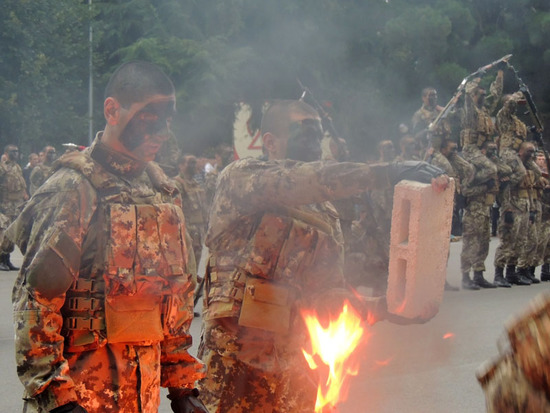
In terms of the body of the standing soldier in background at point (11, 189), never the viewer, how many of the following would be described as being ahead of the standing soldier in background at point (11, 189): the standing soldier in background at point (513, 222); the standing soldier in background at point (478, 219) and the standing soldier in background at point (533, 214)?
3

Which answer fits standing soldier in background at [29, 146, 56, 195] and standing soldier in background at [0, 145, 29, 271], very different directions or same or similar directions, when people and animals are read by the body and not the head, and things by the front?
same or similar directions

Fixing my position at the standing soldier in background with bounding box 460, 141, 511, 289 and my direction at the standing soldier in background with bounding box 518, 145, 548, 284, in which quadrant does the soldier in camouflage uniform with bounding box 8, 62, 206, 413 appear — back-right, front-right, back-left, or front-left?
back-right

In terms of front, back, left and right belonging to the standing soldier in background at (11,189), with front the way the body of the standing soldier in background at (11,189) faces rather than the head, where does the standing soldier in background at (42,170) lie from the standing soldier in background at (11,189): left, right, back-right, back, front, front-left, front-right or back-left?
left

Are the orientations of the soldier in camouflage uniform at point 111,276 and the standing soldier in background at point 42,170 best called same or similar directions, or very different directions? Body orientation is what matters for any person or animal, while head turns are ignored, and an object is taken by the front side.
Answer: same or similar directions

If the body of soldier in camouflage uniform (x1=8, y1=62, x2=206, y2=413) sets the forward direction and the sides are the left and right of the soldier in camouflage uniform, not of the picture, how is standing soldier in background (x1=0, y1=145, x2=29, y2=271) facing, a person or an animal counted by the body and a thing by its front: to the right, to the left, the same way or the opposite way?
the same way

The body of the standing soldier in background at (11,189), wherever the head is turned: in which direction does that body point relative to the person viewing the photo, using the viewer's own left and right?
facing the viewer and to the right of the viewer

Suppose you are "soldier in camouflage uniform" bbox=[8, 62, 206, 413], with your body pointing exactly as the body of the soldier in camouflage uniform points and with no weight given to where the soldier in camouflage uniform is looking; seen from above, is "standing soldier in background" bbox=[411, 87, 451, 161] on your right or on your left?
on your left

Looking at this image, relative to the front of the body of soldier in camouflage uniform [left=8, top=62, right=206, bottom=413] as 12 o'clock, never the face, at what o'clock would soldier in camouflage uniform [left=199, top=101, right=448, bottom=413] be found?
soldier in camouflage uniform [left=199, top=101, right=448, bottom=413] is roughly at 9 o'clock from soldier in camouflage uniform [left=8, top=62, right=206, bottom=413].

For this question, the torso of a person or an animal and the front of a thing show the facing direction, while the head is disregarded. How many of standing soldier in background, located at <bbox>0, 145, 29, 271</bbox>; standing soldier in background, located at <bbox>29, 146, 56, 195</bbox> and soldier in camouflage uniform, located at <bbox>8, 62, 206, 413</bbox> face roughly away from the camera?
0

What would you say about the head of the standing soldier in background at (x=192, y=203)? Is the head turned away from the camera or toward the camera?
toward the camera

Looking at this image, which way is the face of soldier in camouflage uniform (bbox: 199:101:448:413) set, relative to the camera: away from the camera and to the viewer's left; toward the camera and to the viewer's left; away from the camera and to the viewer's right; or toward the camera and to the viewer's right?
toward the camera and to the viewer's right

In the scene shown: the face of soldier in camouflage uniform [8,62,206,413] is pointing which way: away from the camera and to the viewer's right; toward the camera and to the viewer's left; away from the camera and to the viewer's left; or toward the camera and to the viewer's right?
toward the camera and to the viewer's right
